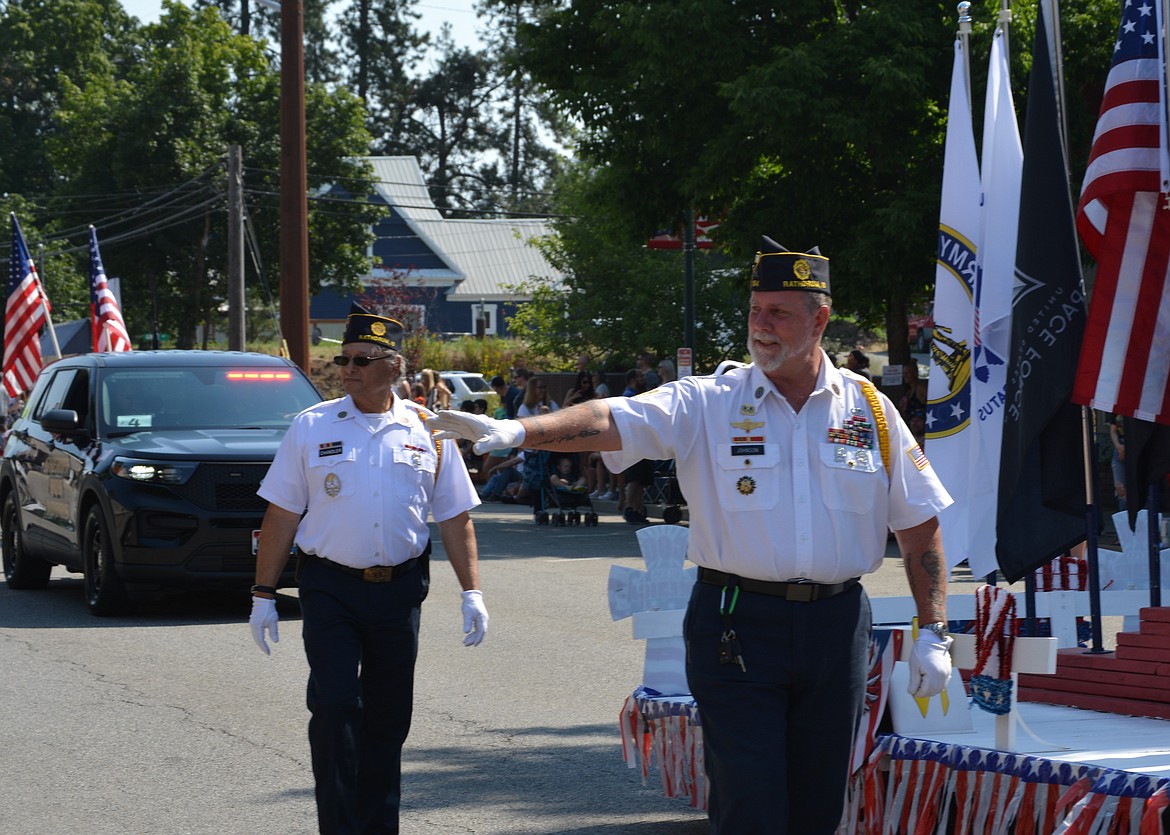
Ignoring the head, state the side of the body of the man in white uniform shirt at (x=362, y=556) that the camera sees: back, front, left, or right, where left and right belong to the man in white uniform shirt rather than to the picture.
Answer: front

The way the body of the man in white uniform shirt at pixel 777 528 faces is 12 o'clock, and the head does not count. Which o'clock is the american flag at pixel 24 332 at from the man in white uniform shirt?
The american flag is roughly at 5 o'clock from the man in white uniform shirt.

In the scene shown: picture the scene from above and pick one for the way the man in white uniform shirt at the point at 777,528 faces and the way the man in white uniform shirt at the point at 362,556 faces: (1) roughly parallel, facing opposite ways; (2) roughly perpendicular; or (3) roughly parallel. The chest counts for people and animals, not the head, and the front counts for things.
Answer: roughly parallel

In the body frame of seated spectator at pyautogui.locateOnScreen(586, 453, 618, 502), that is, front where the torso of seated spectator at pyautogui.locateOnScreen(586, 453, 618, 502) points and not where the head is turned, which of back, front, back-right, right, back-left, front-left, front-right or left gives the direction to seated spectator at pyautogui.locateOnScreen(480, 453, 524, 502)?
front-right

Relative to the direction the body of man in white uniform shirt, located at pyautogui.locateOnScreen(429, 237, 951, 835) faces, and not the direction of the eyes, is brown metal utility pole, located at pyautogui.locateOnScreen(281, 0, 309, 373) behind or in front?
behind

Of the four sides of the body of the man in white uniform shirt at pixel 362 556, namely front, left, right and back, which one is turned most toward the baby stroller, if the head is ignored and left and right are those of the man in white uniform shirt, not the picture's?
back

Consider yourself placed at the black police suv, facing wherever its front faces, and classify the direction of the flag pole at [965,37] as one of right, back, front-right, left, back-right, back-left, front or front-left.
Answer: front

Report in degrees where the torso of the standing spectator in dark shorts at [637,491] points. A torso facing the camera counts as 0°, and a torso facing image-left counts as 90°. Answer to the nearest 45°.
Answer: approximately 45°

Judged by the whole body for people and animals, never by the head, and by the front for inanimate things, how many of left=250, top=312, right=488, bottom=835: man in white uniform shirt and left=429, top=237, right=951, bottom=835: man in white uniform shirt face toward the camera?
2

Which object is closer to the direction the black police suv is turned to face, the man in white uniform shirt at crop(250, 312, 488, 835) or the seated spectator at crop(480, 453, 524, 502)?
the man in white uniform shirt

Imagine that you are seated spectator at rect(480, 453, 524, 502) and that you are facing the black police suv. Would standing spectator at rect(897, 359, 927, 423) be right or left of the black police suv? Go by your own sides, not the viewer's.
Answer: left

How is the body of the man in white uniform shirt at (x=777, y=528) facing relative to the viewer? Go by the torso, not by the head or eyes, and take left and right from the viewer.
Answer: facing the viewer

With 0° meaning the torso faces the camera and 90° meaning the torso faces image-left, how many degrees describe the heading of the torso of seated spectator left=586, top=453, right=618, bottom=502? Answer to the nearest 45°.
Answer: approximately 45°

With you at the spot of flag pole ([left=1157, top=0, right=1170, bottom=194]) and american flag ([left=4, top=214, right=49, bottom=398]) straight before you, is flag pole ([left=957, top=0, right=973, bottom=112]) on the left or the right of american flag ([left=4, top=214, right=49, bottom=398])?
right

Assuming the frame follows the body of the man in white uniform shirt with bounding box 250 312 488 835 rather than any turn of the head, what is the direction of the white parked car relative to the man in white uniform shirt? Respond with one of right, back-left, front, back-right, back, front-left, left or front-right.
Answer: back

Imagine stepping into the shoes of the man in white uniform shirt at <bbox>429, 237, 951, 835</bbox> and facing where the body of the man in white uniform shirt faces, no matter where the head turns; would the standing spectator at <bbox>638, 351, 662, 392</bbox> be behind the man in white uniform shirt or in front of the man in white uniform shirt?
behind

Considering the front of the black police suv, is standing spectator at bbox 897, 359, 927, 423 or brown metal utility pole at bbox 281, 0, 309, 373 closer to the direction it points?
the standing spectator

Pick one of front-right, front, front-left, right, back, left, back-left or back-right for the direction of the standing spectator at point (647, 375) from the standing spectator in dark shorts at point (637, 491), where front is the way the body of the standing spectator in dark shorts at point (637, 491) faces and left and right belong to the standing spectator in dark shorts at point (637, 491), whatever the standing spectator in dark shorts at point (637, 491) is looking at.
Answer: back-right
